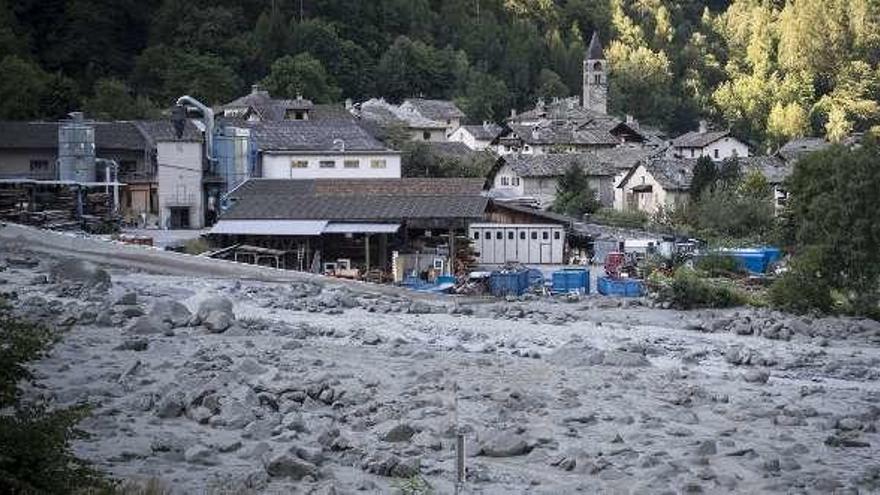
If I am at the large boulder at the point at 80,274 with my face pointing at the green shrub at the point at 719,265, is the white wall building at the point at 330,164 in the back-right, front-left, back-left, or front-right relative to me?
front-left

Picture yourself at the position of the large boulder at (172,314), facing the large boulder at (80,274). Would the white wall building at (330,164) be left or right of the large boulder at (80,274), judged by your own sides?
right

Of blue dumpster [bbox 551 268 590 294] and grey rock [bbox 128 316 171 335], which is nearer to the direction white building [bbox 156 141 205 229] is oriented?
the grey rock

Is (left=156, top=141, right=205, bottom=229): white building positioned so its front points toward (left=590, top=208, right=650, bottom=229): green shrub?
no

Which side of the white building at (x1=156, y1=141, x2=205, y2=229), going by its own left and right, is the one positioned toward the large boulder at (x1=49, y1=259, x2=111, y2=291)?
front

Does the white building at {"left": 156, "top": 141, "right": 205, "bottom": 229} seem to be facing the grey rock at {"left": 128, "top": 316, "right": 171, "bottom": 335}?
yes

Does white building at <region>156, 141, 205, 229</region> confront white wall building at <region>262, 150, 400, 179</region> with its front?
no

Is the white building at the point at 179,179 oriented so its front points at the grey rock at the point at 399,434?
yes

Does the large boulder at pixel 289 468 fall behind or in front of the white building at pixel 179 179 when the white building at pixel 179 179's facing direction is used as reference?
in front

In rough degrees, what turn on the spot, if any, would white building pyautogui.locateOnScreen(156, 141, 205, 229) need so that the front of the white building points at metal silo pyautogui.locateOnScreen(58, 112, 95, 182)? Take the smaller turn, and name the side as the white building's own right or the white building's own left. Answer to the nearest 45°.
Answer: approximately 135° to the white building's own right

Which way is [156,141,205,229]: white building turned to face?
toward the camera

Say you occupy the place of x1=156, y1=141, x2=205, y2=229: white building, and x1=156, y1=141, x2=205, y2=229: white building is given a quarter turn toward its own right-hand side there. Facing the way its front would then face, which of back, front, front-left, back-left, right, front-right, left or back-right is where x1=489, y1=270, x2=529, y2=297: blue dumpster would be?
back-left

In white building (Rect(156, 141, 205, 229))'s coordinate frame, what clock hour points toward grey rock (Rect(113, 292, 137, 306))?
The grey rock is roughly at 12 o'clock from the white building.

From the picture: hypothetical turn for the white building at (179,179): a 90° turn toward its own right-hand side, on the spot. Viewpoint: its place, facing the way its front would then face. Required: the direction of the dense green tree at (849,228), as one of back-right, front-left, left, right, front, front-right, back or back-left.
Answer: back-left

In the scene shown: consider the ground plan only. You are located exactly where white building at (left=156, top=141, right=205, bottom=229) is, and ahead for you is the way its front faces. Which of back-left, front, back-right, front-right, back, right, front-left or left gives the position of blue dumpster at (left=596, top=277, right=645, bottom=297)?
front-left

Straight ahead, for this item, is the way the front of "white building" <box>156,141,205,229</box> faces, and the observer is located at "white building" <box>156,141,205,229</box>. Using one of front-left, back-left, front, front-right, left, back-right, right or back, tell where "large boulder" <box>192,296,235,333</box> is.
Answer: front

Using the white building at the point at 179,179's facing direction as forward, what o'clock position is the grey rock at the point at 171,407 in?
The grey rock is roughly at 12 o'clock from the white building.

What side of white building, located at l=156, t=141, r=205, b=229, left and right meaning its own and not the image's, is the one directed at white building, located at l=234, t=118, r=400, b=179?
left

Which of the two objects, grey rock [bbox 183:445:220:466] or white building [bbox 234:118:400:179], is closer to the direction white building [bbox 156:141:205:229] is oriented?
the grey rock

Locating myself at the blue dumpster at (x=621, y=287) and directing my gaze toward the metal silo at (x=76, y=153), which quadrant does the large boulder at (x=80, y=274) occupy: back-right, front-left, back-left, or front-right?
front-left

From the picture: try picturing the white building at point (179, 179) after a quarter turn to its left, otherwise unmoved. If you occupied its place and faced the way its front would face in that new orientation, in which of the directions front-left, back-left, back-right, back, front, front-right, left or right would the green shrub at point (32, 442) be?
right

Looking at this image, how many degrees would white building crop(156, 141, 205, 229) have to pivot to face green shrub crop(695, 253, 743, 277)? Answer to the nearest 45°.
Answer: approximately 45° to its left
